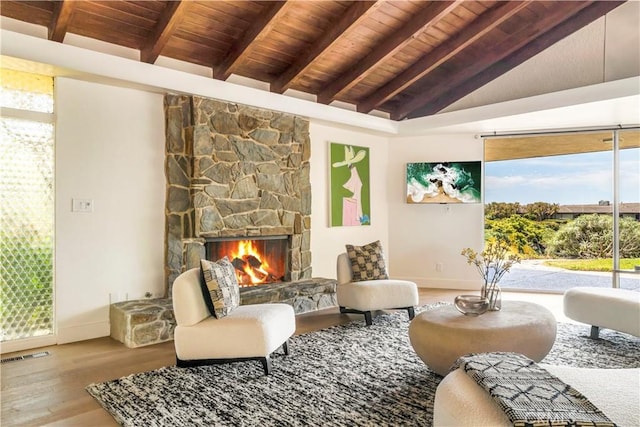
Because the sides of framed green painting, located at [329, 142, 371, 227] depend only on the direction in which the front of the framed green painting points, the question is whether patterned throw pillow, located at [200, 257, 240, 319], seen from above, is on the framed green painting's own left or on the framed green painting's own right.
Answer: on the framed green painting's own right

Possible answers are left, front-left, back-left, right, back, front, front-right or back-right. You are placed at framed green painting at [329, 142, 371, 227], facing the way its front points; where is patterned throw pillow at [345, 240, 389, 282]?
front-right

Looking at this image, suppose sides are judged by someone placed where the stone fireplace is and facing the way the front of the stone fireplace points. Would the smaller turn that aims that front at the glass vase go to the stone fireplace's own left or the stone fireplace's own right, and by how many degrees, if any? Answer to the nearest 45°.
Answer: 0° — it already faces it

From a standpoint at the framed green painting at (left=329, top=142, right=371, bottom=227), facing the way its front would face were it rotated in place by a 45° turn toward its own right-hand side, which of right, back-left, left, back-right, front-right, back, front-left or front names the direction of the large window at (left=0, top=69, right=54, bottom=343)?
front-right

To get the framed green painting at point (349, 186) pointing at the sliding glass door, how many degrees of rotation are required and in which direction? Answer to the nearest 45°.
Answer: approximately 45° to its left

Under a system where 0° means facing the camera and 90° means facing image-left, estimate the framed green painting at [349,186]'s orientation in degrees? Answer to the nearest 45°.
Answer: approximately 315°

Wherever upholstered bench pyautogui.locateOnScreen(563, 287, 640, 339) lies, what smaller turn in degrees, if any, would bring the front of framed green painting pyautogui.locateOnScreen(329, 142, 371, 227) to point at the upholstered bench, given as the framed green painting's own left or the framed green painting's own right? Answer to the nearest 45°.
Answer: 0° — it already faces it

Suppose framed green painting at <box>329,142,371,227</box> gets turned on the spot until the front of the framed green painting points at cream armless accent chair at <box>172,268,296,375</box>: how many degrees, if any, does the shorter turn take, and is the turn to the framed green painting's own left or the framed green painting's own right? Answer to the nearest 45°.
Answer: approximately 45° to the framed green painting's own right
